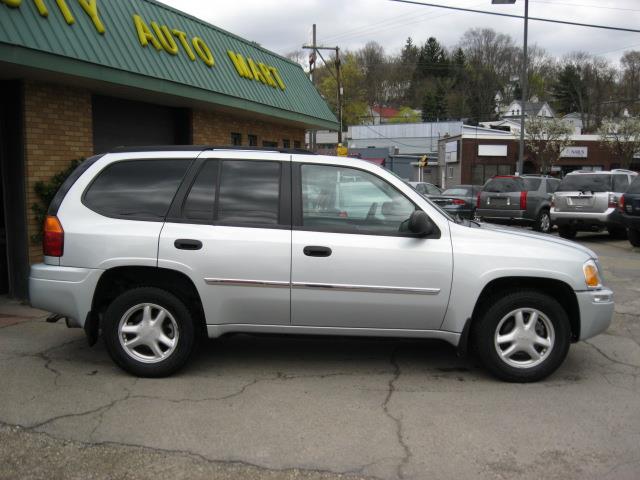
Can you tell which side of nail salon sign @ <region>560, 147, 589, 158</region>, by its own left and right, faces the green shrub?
front

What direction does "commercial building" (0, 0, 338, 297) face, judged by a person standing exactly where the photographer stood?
facing the viewer and to the right of the viewer

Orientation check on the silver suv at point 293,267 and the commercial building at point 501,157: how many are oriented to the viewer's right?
1

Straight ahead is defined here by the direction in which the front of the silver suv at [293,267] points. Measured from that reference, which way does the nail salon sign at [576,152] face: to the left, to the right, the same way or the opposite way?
to the right

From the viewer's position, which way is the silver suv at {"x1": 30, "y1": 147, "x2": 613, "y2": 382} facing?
facing to the right of the viewer

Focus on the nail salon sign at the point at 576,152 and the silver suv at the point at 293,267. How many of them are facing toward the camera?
1

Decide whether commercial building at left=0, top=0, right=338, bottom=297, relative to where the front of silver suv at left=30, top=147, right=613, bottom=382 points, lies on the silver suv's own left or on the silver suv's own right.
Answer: on the silver suv's own left

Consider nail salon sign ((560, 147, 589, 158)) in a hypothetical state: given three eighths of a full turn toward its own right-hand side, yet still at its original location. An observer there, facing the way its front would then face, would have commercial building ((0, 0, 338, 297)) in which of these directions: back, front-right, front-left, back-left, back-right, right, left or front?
back-left

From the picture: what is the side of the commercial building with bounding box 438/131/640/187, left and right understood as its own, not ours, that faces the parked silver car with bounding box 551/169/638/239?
front

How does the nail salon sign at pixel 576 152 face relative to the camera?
toward the camera
